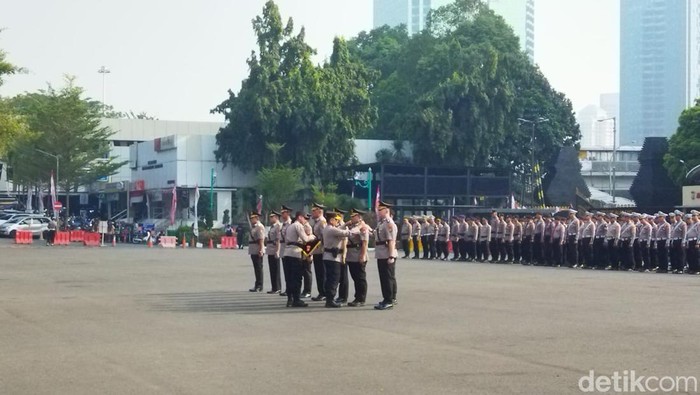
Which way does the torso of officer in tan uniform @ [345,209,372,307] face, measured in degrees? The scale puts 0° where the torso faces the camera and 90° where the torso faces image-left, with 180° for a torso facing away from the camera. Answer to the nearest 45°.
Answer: approximately 90°

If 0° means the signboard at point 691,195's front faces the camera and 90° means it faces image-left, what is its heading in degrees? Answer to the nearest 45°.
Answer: approximately 0°

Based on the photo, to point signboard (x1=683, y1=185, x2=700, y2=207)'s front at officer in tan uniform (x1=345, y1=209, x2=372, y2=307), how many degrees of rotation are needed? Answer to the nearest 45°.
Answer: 0° — it already faces them

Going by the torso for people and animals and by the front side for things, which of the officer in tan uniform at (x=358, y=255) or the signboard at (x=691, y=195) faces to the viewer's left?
the officer in tan uniform

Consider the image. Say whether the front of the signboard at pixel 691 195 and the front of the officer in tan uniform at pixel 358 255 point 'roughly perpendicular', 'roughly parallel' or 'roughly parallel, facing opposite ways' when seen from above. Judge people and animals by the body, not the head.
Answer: roughly perpendicular

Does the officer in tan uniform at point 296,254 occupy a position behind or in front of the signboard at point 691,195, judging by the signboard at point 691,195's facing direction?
in front

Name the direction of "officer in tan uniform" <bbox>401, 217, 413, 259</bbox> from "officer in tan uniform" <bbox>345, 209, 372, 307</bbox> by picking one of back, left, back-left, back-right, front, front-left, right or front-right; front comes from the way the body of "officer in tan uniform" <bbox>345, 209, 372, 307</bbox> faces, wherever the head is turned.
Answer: right
